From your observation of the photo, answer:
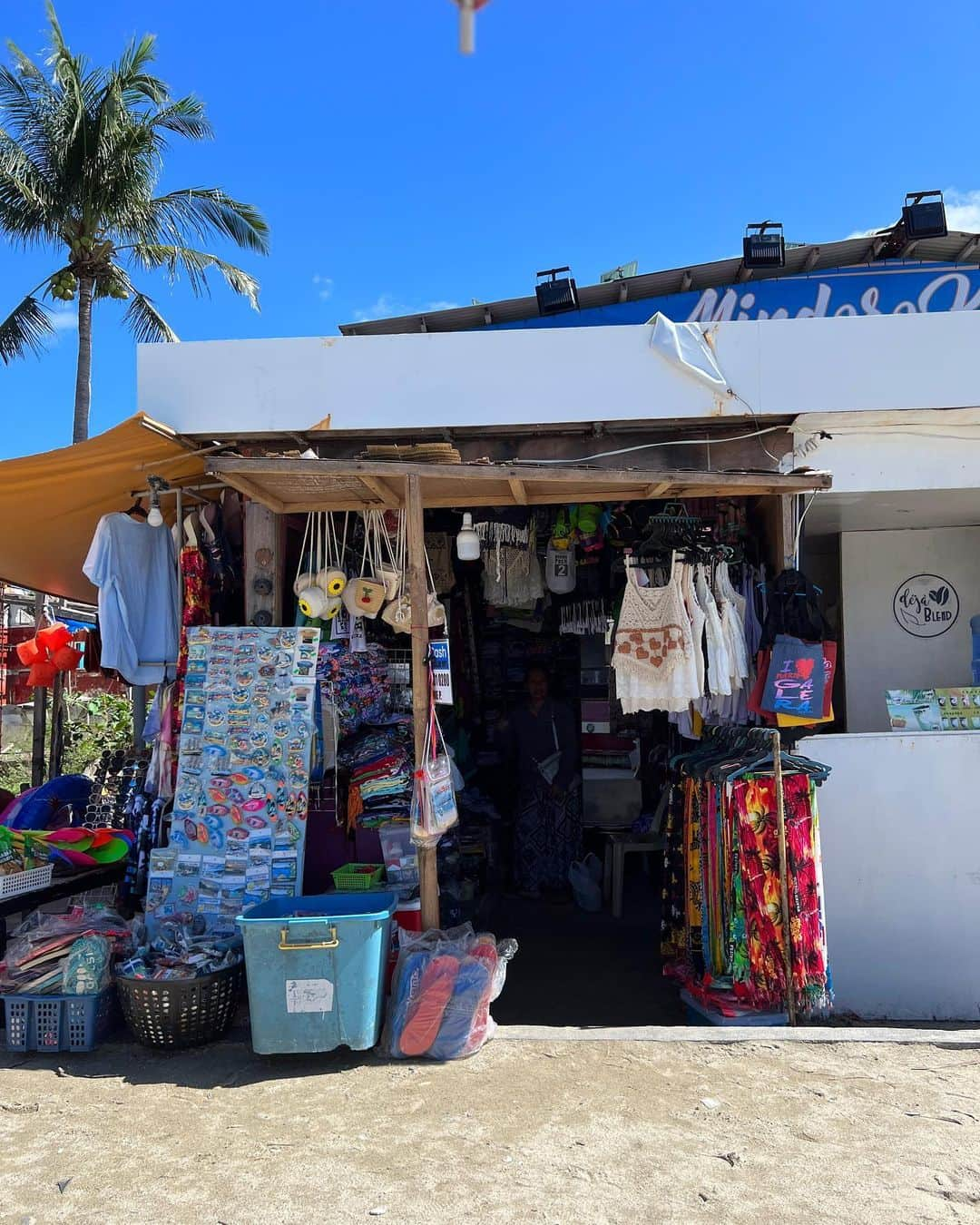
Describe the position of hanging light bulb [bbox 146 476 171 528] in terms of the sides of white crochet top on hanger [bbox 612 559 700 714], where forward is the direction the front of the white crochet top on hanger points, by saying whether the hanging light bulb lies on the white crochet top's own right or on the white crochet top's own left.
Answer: on the white crochet top's own right

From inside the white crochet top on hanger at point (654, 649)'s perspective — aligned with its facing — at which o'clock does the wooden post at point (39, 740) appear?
The wooden post is roughly at 4 o'clock from the white crochet top on hanger.

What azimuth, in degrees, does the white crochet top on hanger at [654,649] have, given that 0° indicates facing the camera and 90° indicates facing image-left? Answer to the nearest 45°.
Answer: approximately 0°

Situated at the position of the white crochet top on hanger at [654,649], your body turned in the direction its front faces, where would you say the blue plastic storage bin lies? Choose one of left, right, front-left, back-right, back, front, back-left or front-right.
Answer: front-right

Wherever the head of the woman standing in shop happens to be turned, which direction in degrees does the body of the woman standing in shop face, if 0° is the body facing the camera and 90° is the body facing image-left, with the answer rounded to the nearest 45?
approximately 0°

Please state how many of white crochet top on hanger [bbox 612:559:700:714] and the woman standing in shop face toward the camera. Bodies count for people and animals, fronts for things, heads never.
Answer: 2

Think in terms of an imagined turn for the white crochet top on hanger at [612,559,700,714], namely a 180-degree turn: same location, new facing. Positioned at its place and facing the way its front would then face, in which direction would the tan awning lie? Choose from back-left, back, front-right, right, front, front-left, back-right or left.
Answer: left

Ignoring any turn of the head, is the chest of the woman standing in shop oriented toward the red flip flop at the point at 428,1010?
yes

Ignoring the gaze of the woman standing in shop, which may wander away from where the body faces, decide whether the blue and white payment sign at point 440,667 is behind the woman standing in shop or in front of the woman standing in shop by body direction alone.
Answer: in front

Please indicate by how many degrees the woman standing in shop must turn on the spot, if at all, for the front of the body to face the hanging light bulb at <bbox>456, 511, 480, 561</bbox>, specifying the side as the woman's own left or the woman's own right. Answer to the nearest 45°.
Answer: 0° — they already face it

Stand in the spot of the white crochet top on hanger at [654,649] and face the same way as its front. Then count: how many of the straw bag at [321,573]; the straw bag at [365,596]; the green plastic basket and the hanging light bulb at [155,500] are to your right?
4
